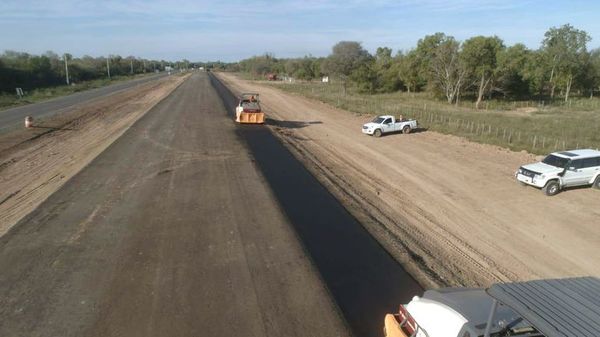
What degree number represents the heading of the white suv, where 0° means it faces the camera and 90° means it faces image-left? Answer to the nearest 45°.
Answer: approximately 45°

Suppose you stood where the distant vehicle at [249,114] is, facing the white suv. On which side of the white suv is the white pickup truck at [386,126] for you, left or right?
left

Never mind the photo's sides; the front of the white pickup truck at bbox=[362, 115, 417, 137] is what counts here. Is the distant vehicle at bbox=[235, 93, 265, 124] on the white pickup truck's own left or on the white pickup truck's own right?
on the white pickup truck's own right

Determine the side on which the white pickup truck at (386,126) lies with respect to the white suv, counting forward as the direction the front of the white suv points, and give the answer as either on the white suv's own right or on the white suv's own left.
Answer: on the white suv's own right

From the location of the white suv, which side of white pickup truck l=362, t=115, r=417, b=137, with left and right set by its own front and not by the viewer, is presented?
left

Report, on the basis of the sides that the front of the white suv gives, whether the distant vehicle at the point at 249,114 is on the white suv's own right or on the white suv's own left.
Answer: on the white suv's own right
